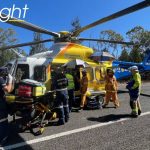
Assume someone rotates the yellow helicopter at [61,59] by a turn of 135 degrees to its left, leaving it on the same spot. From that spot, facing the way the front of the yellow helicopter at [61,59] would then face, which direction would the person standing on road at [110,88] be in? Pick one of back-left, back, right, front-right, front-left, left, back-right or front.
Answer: front

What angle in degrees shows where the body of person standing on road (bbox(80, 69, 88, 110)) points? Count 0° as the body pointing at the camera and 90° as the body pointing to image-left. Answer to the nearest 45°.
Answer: approximately 90°

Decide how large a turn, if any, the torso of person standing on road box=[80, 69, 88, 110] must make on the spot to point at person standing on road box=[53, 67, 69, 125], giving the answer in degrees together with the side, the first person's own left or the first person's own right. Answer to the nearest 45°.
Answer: approximately 90° to the first person's own left

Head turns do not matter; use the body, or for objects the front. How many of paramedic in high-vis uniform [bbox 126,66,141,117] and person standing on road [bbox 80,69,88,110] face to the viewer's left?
2

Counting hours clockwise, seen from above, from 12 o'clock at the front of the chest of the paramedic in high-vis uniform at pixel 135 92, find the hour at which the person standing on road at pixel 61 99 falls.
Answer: The person standing on road is roughly at 11 o'clock from the paramedic in high-vis uniform.

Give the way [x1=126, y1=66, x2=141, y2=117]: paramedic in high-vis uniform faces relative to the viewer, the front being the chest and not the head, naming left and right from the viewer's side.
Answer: facing to the left of the viewer

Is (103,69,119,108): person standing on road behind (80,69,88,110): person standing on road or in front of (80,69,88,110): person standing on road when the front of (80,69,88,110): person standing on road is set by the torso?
behind

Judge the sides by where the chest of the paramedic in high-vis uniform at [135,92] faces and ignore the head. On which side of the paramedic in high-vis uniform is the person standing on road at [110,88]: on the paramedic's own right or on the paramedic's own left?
on the paramedic's own right
